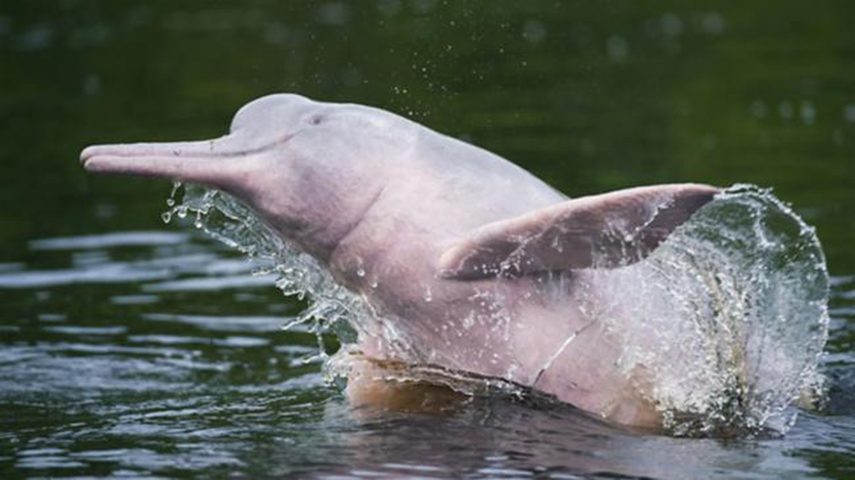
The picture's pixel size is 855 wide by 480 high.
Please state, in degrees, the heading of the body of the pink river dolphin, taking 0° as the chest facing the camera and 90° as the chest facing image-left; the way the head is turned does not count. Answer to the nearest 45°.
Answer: approximately 90°
